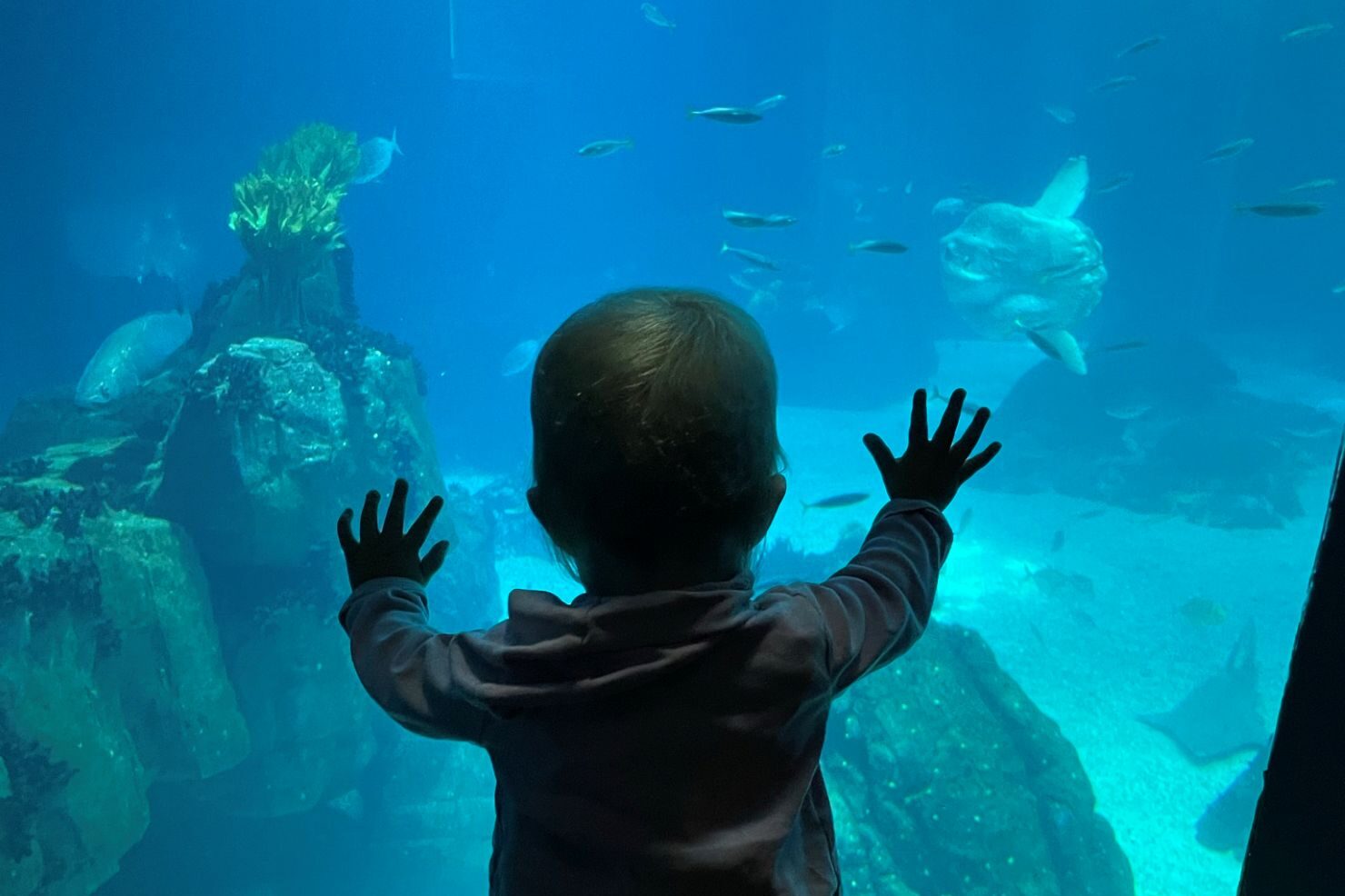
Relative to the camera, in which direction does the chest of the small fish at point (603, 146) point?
to the viewer's left

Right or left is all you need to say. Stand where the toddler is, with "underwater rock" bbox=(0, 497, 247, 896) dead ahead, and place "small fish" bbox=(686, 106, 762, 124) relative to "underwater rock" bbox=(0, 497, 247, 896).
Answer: right

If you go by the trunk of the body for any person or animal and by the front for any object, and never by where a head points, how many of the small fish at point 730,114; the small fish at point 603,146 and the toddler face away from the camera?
1

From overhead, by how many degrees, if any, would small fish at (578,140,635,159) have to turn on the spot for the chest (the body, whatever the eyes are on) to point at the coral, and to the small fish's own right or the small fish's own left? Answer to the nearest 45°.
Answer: approximately 45° to the small fish's own left

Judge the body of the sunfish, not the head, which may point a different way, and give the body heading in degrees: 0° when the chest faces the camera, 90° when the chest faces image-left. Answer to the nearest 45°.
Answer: approximately 90°

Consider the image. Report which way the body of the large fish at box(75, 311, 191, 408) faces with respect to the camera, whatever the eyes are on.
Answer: to the viewer's left

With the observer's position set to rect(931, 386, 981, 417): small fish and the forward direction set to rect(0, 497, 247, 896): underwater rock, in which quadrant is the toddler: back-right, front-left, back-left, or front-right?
front-left

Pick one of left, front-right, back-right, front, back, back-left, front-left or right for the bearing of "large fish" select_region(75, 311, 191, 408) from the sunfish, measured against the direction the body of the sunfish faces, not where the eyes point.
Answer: front-left
